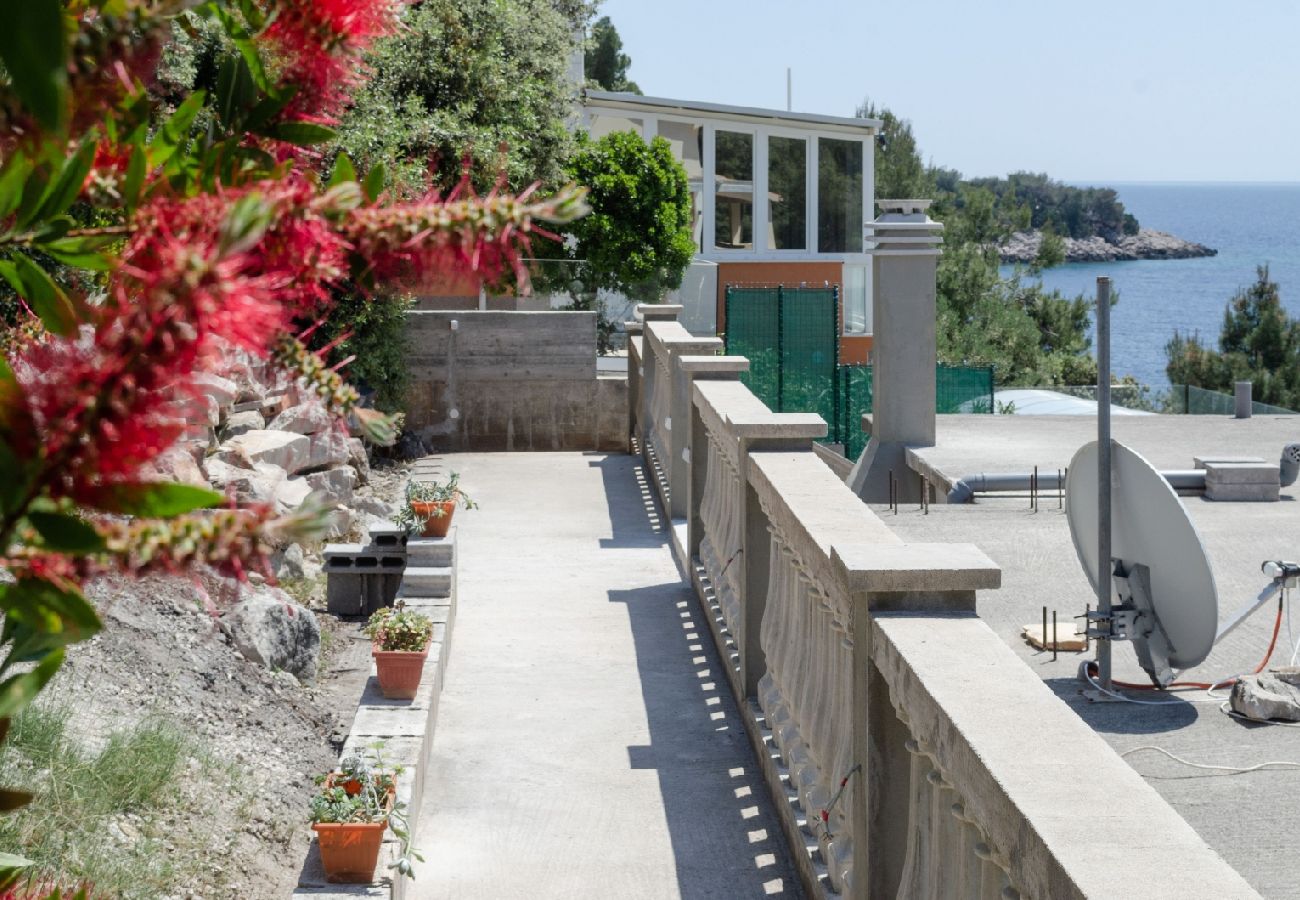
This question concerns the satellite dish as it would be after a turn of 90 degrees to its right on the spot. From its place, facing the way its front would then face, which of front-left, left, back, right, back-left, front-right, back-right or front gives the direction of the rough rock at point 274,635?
back-right

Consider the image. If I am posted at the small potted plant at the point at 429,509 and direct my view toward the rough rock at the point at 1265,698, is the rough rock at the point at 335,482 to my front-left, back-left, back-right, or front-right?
back-left

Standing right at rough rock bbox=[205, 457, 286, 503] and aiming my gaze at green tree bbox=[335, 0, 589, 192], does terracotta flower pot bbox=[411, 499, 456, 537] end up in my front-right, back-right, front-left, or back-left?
back-right

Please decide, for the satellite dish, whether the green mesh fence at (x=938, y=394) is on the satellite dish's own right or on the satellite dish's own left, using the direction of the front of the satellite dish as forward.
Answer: on the satellite dish's own left

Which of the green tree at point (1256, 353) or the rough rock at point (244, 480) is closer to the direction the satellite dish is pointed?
the green tree

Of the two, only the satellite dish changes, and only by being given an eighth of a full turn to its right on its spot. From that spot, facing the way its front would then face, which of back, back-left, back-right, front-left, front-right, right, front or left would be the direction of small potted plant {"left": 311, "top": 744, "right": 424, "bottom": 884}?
back-right

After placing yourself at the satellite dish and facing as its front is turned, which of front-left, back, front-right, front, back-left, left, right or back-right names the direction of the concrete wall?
left

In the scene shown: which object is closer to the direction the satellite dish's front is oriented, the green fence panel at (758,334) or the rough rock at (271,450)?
the green fence panel

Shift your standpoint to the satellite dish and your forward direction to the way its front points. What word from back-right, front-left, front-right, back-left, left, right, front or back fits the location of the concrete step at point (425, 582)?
back-left

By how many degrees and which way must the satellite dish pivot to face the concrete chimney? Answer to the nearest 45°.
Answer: approximately 45° to its left

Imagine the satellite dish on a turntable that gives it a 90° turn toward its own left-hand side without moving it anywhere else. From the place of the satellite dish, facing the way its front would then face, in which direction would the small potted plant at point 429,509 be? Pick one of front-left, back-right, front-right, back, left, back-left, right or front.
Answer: front-left

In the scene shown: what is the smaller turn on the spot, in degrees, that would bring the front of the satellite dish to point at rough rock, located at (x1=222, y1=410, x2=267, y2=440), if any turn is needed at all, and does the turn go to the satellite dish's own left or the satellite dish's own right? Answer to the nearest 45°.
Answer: approximately 90° to the satellite dish's own left

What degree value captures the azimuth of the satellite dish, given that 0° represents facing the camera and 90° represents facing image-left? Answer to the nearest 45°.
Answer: approximately 225°

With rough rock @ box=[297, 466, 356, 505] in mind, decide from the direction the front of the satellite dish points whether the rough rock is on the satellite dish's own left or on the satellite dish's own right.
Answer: on the satellite dish's own left

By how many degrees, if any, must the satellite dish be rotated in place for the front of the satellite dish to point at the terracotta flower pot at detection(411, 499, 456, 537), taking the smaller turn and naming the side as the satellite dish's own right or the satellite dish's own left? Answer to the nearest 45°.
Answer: approximately 135° to the satellite dish's own left

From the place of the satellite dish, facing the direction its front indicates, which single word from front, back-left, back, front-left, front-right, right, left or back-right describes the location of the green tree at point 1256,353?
front-left

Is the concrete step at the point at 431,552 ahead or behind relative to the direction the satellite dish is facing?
behind

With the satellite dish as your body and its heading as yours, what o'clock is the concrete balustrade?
The concrete balustrade is roughly at 5 o'clock from the satellite dish.
